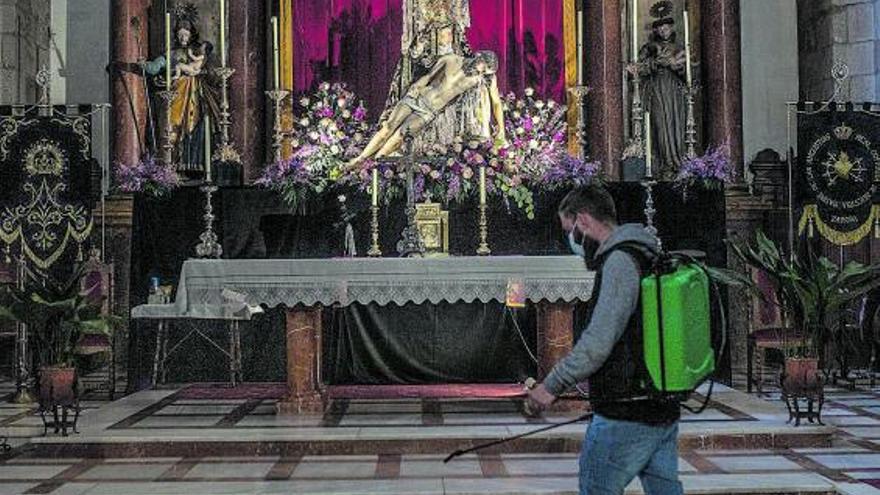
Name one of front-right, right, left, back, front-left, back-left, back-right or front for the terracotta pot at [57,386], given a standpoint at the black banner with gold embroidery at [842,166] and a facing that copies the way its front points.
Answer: front-right

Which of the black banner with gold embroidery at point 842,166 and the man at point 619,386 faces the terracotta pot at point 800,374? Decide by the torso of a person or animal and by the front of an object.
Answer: the black banner with gold embroidery

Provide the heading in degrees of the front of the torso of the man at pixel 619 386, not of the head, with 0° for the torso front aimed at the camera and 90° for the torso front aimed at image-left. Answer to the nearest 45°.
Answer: approximately 90°

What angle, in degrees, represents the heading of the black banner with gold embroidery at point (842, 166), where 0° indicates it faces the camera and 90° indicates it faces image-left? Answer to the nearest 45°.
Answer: approximately 0°

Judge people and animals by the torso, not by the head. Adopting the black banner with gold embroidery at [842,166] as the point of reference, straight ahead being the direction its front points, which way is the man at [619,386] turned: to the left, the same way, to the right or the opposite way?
to the right

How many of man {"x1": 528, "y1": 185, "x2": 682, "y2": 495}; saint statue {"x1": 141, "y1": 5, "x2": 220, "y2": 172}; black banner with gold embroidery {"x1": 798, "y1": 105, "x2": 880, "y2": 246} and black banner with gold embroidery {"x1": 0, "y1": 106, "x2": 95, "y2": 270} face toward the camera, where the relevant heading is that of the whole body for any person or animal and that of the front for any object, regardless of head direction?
3

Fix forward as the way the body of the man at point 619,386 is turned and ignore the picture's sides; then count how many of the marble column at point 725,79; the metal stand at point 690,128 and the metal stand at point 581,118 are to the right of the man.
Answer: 3

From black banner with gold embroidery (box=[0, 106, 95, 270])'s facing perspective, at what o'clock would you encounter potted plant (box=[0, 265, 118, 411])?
The potted plant is roughly at 12 o'clock from the black banner with gold embroidery.

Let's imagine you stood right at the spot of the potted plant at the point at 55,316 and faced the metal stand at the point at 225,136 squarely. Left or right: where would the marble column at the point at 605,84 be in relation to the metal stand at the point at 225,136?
right

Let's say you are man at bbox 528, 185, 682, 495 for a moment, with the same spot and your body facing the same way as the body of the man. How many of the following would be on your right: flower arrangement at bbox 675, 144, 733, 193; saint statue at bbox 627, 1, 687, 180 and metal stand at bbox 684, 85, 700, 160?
3

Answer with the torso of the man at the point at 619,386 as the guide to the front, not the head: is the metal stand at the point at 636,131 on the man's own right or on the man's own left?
on the man's own right

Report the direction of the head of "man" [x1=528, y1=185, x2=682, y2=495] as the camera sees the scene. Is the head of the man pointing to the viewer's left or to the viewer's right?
to the viewer's left
